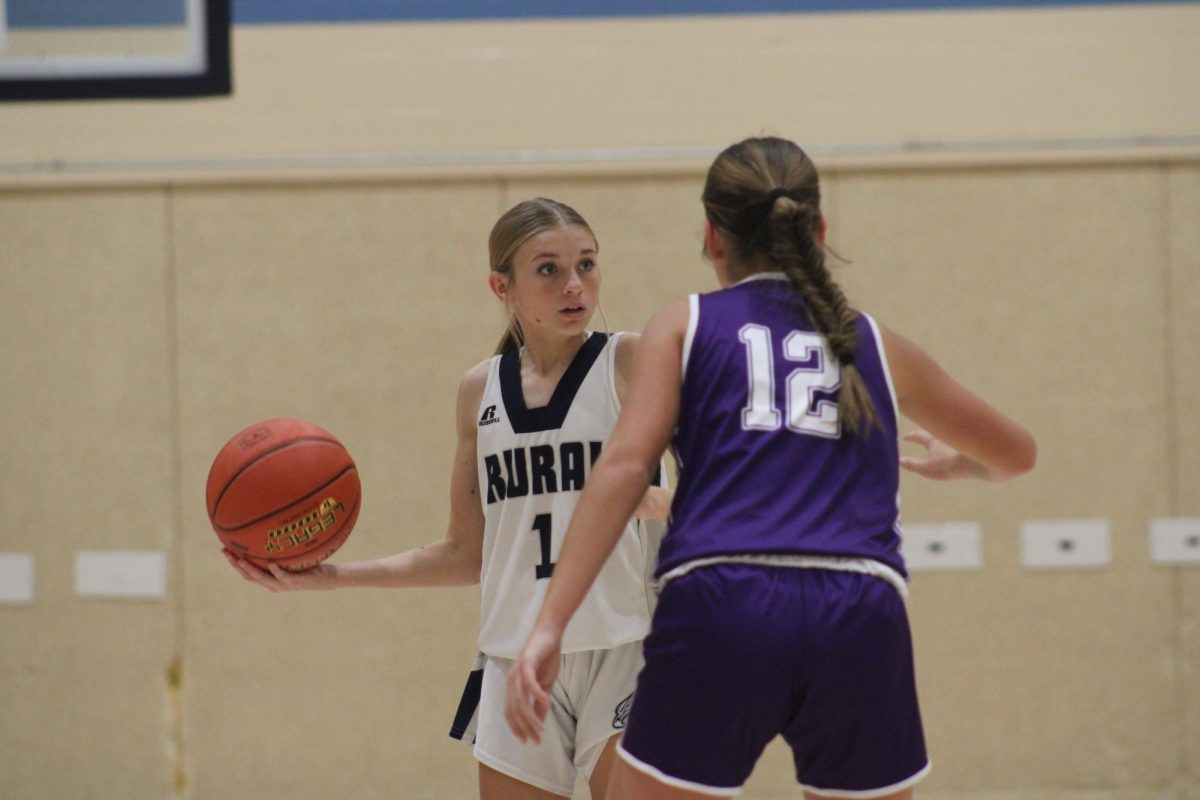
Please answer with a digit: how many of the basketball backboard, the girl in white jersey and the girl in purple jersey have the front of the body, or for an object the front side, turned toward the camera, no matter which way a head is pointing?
2

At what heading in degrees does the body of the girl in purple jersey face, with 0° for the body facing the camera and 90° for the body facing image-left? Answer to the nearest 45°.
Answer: approximately 180°

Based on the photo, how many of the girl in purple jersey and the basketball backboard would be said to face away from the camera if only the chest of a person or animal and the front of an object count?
1

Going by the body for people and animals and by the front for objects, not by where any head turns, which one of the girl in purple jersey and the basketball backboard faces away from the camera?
the girl in purple jersey

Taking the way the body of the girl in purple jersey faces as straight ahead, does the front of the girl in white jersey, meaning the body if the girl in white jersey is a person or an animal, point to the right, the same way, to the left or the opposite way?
the opposite way

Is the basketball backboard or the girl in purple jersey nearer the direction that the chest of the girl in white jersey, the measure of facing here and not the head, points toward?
the girl in purple jersey

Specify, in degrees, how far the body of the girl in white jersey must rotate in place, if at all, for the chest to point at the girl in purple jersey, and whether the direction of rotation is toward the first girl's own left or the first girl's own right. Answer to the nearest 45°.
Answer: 0° — they already face them

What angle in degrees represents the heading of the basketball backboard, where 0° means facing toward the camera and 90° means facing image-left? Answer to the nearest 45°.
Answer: approximately 0°
